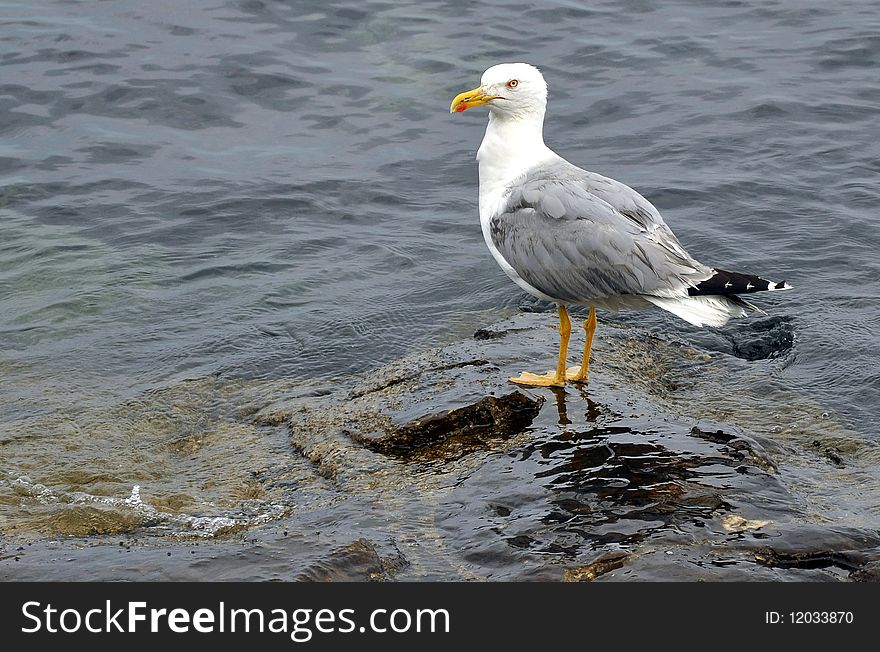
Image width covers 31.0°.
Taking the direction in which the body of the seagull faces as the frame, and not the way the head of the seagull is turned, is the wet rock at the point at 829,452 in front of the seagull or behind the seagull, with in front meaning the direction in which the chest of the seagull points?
behind

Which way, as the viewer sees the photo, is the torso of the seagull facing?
to the viewer's left

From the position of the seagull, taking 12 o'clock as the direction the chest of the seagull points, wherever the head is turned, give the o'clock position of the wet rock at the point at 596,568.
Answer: The wet rock is roughly at 9 o'clock from the seagull.
